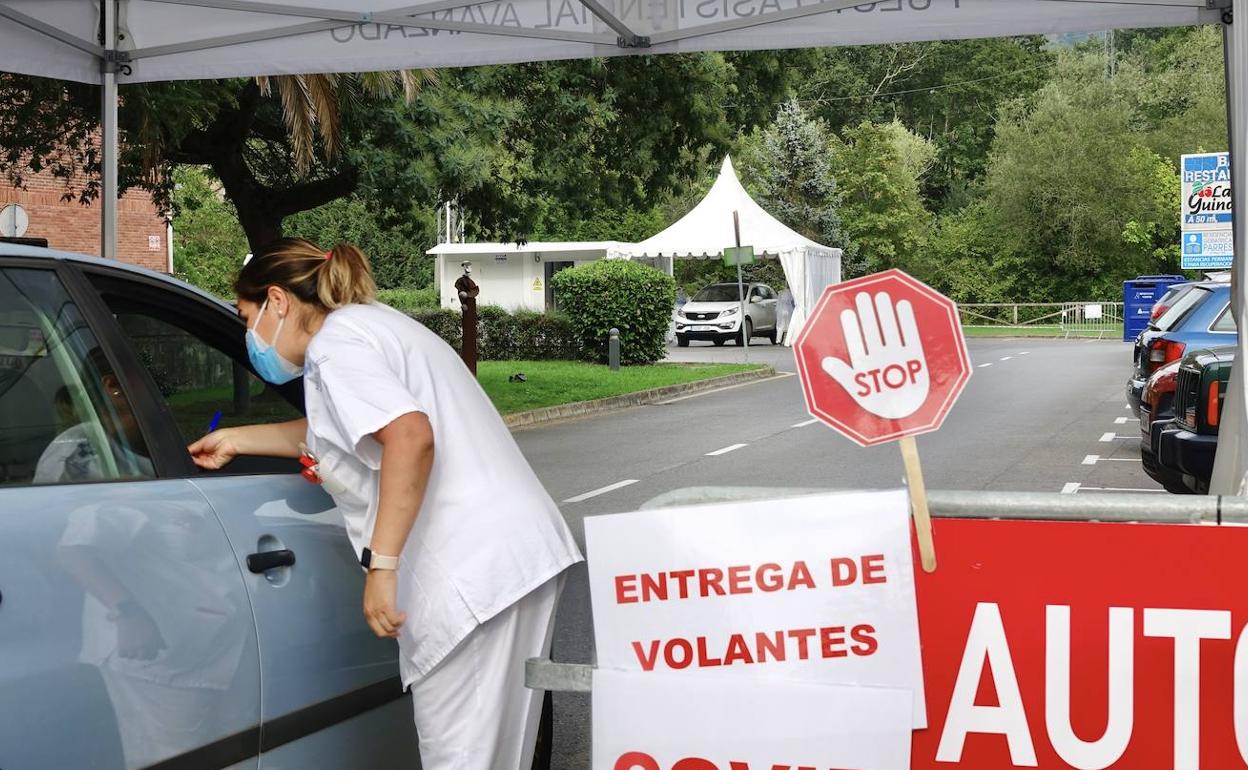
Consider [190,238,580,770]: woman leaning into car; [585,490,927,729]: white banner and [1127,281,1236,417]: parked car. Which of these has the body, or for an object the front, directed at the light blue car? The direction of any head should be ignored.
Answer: the woman leaning into car

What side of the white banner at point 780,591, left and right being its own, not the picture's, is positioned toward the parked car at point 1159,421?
back

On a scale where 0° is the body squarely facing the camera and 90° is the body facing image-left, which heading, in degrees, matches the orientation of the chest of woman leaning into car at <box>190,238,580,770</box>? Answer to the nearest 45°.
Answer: approximately 90°

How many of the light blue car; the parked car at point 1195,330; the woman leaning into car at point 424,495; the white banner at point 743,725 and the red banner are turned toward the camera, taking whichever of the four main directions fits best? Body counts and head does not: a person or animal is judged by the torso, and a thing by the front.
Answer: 2

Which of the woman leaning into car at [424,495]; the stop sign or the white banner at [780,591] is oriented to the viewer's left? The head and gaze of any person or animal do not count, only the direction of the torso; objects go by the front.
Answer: the woman leaning into car

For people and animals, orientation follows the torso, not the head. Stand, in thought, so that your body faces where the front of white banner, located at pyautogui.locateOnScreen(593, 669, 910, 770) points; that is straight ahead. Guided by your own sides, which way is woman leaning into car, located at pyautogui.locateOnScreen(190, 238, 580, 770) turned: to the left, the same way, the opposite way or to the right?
to the right

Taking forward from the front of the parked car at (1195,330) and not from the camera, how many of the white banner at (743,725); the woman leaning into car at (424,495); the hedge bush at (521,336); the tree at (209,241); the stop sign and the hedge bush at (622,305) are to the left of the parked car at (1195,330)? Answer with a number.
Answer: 3

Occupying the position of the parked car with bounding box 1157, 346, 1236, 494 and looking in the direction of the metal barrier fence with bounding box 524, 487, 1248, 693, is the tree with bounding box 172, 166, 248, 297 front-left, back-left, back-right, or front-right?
back-right

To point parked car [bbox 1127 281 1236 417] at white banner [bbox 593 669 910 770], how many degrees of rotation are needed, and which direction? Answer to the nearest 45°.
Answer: approximately 135° to its right

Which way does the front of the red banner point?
toward the camera

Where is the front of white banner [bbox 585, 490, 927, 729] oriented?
toward the camera

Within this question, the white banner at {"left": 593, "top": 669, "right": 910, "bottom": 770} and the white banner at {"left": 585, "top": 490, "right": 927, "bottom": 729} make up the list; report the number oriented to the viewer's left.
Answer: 0
